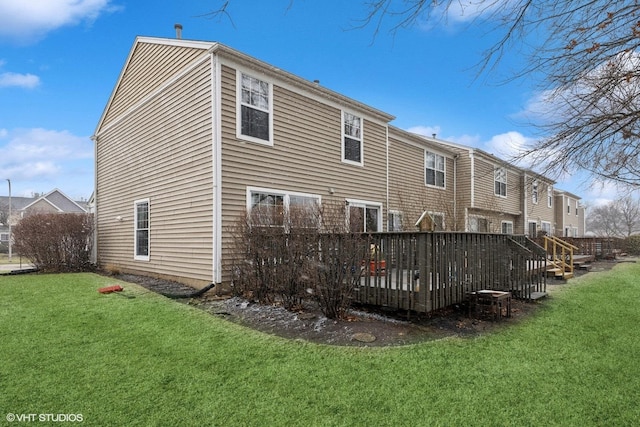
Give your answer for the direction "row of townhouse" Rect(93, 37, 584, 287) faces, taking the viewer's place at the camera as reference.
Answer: facing away from the viewer and to the left of the viewer

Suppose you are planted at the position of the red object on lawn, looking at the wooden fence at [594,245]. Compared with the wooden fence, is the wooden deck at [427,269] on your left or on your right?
right

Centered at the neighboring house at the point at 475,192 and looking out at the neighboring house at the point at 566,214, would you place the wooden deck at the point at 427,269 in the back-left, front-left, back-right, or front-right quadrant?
back-right

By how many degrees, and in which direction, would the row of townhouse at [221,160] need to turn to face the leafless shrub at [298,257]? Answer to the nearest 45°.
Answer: approximately 180°

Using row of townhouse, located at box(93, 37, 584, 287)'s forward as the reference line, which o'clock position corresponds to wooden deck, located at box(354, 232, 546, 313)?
The wooden deck is roughly at 6 o'clock from the row of townhouse.
